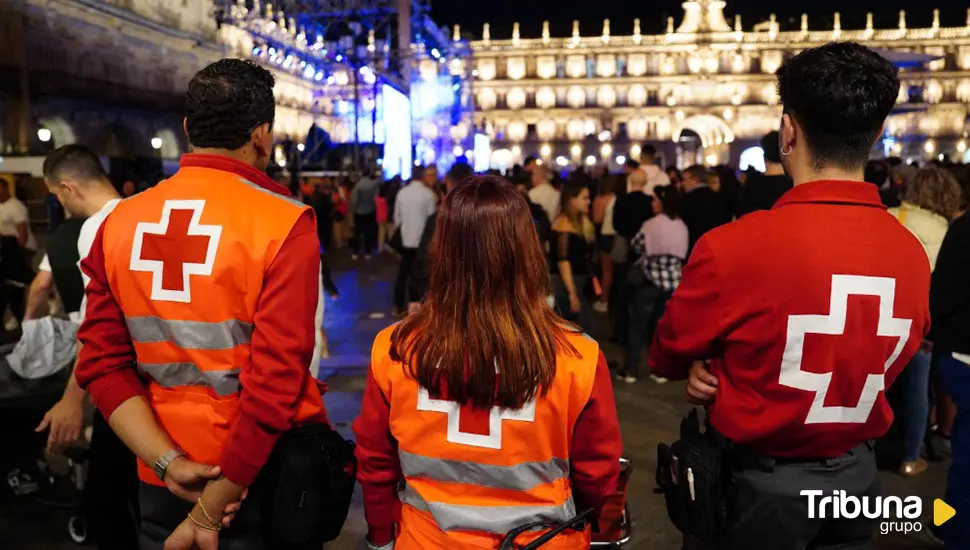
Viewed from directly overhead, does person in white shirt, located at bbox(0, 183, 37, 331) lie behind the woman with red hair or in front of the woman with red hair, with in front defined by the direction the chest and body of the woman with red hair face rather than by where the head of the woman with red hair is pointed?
in front

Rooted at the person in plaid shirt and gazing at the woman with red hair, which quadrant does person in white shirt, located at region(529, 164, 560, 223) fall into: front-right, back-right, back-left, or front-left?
back-right

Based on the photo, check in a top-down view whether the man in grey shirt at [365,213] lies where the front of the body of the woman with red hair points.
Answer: yes

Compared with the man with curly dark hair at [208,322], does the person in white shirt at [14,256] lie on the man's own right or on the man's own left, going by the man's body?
on the man's own left

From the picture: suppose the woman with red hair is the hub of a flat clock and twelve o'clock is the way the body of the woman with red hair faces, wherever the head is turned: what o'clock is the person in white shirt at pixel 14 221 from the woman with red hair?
The person in white shirt is roughly at 11 o'clock from the woman with red hair.

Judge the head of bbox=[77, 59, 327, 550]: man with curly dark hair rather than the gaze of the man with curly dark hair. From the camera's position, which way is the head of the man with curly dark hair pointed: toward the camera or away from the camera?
away from the camera

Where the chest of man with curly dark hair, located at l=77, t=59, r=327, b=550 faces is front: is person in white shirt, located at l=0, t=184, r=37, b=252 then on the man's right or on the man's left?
on the man's left

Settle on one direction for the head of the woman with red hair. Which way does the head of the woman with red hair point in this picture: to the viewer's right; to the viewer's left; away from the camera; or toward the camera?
away from the camera

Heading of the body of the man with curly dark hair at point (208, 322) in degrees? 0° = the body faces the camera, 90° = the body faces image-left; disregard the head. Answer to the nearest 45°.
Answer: approximately 225°

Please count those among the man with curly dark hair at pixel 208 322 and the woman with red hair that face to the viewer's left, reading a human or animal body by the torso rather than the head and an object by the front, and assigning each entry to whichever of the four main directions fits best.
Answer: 0

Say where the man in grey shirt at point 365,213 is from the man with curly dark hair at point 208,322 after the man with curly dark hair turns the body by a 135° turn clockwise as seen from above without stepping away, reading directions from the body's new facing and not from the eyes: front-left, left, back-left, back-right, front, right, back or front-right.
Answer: back

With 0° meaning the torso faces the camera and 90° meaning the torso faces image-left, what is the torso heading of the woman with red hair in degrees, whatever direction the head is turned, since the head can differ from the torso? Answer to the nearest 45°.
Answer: approximately 180°
